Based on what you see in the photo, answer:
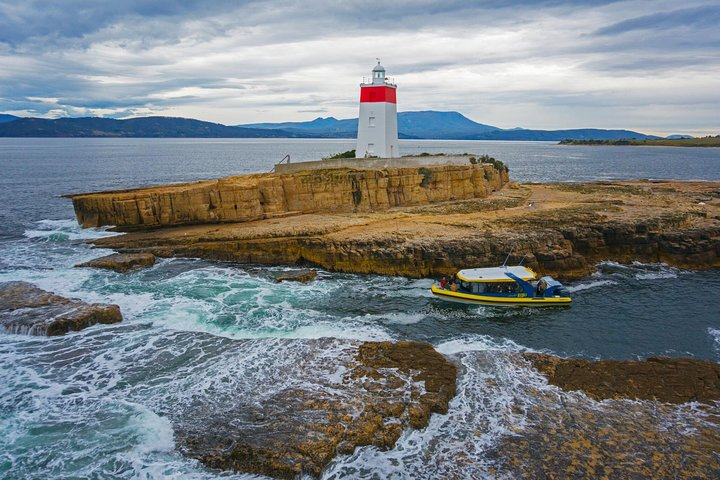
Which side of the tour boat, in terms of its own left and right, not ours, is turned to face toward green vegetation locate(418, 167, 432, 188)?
right

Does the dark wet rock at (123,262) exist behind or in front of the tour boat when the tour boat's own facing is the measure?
in front

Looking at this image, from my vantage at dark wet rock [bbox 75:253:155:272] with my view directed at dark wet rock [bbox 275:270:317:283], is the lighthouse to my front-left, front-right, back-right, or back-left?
front-left

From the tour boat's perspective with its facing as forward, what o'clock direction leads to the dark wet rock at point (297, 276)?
The dark wet rock is roughly at 12 o'clock from the tour boat.

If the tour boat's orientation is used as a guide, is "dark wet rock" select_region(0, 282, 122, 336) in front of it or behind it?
in front

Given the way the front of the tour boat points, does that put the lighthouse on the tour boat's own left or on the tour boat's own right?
on the tour boat's own right

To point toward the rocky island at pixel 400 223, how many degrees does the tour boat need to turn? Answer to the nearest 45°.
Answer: approximately 45° to its right

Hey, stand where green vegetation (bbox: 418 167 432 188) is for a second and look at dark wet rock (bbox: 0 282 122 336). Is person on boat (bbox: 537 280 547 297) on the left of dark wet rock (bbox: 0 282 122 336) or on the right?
left

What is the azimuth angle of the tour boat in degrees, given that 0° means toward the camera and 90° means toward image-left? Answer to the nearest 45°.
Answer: approximately 90°

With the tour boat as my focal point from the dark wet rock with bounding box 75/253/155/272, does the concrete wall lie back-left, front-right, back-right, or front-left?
front-left

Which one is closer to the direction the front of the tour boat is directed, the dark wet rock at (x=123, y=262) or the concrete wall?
the dark wet rock
